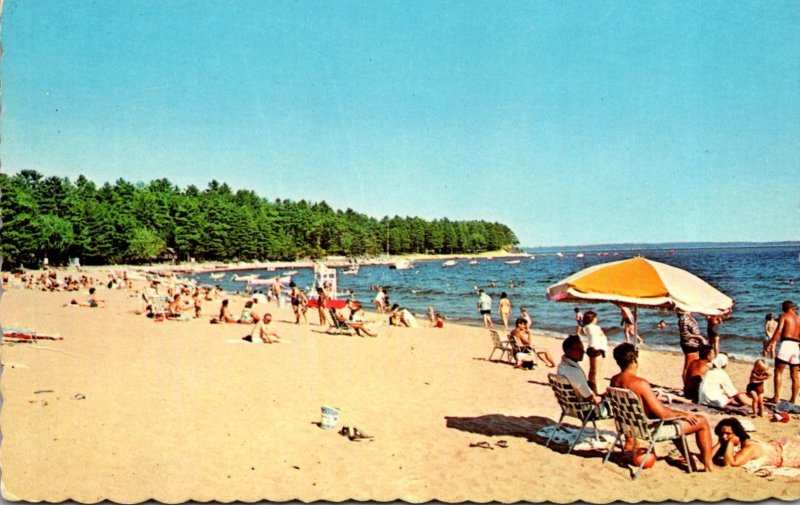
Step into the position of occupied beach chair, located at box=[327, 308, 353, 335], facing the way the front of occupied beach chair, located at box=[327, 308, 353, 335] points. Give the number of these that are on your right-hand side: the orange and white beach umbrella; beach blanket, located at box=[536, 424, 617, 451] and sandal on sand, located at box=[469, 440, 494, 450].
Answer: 3

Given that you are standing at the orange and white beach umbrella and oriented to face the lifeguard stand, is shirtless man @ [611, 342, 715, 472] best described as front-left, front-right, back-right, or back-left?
back-left

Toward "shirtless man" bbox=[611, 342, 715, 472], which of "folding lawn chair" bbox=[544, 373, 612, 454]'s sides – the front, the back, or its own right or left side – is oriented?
right

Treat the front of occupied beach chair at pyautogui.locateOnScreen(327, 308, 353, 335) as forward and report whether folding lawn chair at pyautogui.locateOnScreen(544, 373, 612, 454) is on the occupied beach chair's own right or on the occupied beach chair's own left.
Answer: on the occupied beach chair's own right

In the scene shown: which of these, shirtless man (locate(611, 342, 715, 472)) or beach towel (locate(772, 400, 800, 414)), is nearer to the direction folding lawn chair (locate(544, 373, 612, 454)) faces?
the beach towel

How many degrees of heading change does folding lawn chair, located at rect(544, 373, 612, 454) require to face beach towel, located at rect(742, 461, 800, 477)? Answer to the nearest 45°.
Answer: approximately 45° to its right

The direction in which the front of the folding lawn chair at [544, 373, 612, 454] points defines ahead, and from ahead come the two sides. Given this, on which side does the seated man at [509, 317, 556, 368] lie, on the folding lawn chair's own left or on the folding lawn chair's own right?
on the folding lawn chair's own left

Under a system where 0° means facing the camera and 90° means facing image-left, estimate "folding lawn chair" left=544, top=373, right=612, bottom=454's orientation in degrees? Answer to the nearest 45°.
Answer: approximately 225°

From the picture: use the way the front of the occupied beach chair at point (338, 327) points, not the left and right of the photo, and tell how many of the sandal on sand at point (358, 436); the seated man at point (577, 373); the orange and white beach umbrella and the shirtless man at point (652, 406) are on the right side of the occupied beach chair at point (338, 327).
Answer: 4

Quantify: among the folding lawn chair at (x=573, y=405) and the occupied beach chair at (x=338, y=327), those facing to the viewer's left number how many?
0

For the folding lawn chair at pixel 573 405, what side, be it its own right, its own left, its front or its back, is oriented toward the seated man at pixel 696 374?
front
